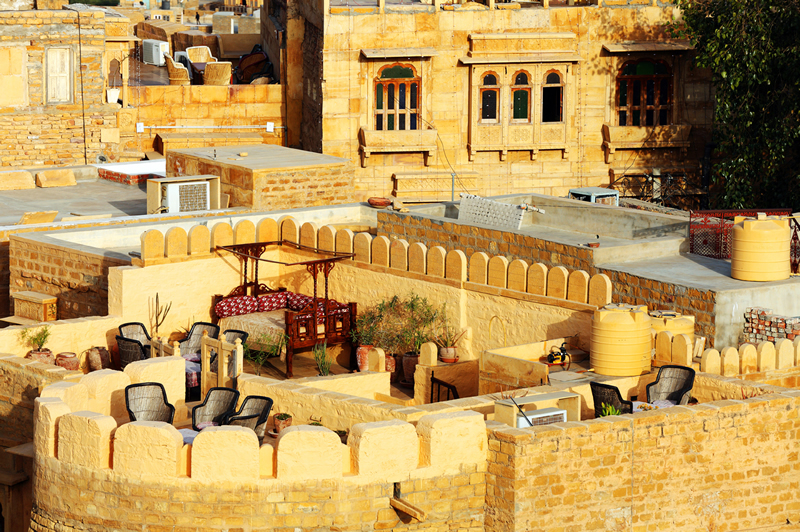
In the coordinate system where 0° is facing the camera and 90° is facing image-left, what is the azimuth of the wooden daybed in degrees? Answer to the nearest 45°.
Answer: approximately 45°

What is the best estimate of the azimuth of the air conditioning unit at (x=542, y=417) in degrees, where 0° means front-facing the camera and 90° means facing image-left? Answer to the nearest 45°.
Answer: approximately 0°

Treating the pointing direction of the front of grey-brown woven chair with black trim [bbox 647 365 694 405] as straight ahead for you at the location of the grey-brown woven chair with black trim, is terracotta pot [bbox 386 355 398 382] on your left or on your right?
on your right

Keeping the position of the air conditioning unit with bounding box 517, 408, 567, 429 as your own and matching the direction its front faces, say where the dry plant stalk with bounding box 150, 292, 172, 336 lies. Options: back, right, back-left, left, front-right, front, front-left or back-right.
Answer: back-right

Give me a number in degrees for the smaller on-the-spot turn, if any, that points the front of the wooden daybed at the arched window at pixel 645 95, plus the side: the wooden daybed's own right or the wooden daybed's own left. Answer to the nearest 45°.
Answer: approximately 180°

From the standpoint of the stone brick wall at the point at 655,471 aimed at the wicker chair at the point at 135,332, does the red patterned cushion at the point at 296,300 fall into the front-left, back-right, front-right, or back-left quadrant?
front-right

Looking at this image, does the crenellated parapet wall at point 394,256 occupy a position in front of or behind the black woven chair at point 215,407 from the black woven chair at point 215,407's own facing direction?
behind

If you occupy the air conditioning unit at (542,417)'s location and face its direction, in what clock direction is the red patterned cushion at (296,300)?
The red patterned cushion is roughly at 5 o'clock from the air conditioning unit.

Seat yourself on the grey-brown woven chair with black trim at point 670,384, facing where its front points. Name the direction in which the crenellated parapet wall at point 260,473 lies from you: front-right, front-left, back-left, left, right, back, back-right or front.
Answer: front
